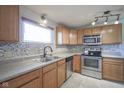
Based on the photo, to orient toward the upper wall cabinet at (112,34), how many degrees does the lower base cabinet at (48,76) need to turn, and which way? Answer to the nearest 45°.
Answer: approximately 90° to its left

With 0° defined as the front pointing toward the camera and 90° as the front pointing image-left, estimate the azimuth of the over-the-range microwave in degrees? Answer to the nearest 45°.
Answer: approximately 0°

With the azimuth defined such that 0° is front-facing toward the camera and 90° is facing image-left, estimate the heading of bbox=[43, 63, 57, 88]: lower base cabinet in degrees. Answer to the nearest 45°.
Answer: approximately 315°

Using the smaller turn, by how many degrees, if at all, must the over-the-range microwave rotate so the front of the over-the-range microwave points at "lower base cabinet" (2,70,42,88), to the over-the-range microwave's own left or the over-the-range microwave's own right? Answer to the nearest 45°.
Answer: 0° — it already faces it

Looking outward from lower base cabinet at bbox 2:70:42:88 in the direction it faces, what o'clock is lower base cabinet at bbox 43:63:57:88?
lower base cabinet at bbox 43:63:57:88 is roughly at 9 o'clock from lower base cabinet at bbox 2:70:42:88.

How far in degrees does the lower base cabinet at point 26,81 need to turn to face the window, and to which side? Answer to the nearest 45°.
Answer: approximately 135° to its left

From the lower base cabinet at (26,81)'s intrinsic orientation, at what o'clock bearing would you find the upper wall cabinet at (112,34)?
The upper wall cabinet is roughly at 10 o'clock from the lower base cabinet.

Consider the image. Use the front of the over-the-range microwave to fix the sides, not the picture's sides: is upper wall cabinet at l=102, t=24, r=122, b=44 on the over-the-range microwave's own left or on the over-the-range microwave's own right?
on the over-the-range microwave's own left

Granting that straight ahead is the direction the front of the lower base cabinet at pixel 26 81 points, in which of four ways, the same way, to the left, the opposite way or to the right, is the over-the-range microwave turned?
to the right
